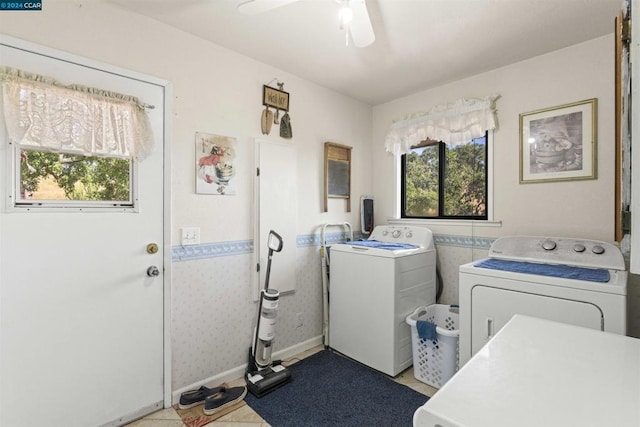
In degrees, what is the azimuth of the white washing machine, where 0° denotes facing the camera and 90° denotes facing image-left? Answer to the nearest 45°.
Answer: approximately 45°

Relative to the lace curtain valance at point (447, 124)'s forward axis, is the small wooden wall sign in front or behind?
in front

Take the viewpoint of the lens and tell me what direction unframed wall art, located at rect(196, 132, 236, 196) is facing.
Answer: facing the viewer and to the right of the viewer

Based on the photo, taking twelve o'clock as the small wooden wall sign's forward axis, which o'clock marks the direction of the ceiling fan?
The ceiling fan is roughly at 1 o'clock from the small wooden wall sign.

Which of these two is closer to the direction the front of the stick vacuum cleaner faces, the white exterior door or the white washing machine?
the white washing machine

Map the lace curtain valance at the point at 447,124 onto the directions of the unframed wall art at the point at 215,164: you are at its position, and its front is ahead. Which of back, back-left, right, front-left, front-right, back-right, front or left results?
front-left

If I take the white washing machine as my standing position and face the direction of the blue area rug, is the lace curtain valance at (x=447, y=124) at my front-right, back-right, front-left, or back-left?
back-left

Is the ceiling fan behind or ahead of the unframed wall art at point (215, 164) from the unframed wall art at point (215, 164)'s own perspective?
ahead

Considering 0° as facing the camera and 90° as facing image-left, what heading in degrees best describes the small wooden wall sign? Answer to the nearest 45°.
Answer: approximately 315°

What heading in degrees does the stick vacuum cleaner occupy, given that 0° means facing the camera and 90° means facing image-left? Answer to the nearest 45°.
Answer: approximately 315°
